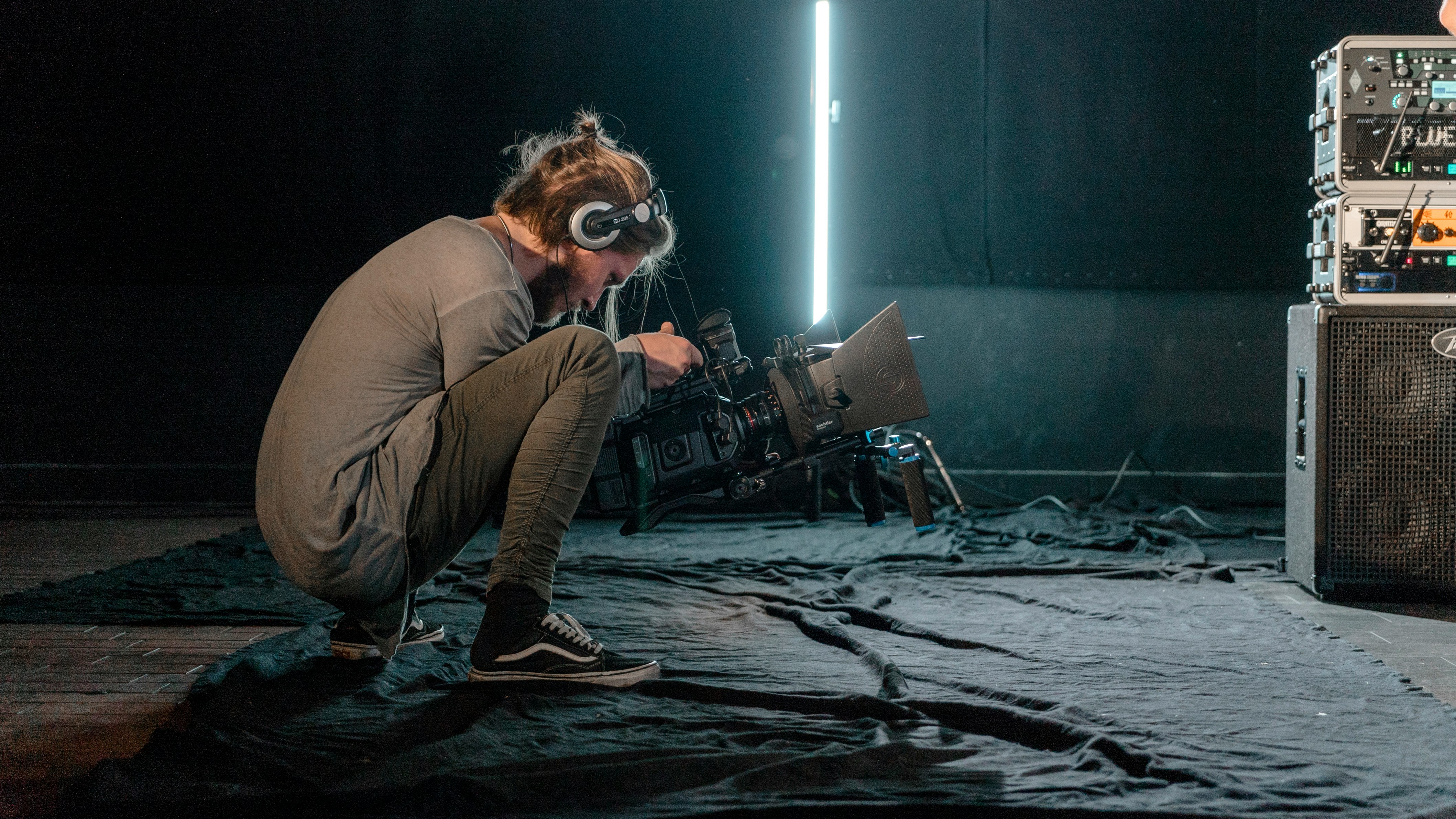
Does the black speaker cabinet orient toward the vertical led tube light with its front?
no

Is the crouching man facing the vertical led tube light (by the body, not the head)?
no

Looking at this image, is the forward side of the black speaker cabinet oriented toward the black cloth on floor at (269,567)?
no

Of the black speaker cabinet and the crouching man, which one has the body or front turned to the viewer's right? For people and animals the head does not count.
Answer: the crouching man

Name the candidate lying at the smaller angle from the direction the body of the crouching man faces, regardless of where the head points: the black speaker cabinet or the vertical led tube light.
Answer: the black speaker cabinet

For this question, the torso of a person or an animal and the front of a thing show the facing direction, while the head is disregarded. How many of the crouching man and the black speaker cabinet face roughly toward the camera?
1

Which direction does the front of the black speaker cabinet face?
toward the camera

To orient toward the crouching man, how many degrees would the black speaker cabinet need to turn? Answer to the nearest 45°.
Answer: approximately 45° to its right

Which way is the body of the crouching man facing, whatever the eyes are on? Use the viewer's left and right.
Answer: facing to the right of the viewer

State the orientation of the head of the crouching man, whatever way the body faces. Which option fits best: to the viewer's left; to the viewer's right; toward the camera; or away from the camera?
to the viewer's right
